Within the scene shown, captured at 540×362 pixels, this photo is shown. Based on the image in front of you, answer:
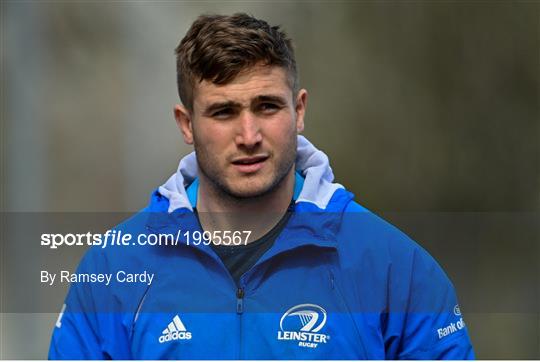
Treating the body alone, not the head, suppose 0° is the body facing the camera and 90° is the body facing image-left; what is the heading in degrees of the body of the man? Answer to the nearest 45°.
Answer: approximately 0°
